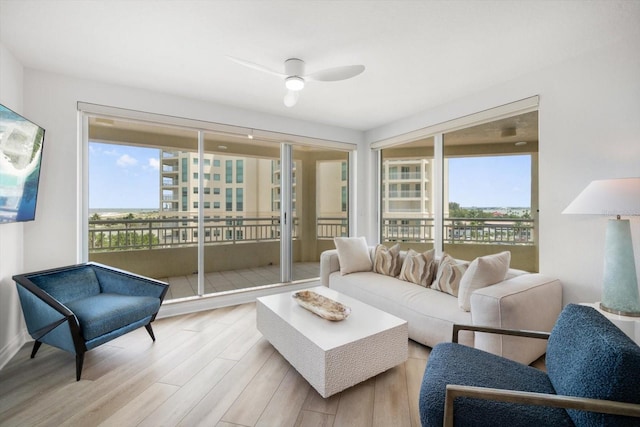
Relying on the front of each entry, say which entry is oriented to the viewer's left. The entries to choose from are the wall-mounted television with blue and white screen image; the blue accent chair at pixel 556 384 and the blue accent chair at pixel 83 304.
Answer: the blue accent chair at pixel 556 384

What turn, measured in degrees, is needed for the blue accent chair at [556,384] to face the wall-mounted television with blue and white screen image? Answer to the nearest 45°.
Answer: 0° — it already faces it

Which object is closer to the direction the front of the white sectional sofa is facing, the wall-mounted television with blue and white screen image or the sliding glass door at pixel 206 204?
the wall-mounted television with blue and white screen image

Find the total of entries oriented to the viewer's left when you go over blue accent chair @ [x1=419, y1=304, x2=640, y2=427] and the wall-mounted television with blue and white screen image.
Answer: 1

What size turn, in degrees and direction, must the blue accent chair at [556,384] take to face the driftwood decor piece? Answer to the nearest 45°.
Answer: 0° — it already faces it

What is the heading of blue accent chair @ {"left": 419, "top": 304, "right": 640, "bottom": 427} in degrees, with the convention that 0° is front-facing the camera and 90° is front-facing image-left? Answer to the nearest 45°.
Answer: approximately 90°

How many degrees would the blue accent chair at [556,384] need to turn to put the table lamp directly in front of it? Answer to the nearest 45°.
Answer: approximately 90° to its right

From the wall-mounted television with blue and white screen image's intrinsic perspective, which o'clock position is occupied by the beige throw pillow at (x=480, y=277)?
The beige throw pillow is roughly at 12 o'clock from the wall-mounted television with blue and white screen image.

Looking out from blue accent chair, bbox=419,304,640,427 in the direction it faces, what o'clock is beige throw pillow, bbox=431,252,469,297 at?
The beige throw pillow is roughly at 2 o'clock from the blue accent chair.
